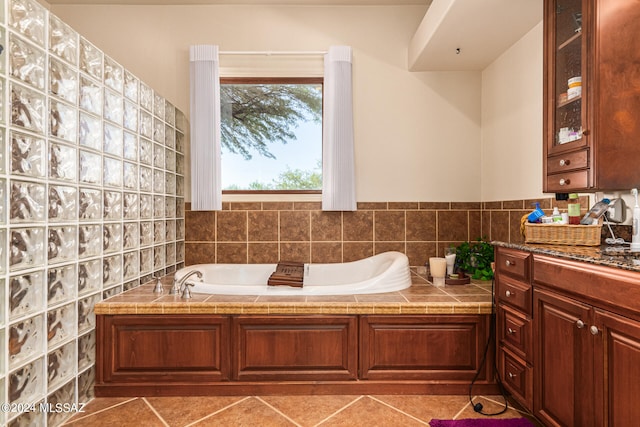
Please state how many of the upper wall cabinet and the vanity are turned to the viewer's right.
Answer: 0

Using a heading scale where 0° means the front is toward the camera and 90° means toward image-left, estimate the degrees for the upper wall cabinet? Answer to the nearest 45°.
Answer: approximately 45°

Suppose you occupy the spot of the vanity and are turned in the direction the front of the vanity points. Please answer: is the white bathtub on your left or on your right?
on your right

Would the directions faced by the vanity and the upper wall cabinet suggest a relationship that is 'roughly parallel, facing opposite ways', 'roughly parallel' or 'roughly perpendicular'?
roughly parallel

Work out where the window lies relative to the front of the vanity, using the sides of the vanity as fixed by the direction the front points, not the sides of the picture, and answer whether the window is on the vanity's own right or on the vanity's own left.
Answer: on the vanity's own right

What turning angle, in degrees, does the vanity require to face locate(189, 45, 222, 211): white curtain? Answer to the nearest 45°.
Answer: approximately 45° to its right

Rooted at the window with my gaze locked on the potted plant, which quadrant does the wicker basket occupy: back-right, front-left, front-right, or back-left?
front-right

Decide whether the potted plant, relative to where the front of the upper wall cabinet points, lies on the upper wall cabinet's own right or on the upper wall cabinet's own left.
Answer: on the upper wall cabinet's own right

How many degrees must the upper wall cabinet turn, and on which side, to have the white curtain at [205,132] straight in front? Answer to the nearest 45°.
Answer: approximately 45° to its right

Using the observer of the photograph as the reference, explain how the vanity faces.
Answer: facing the viewer and to the left of the viewer
